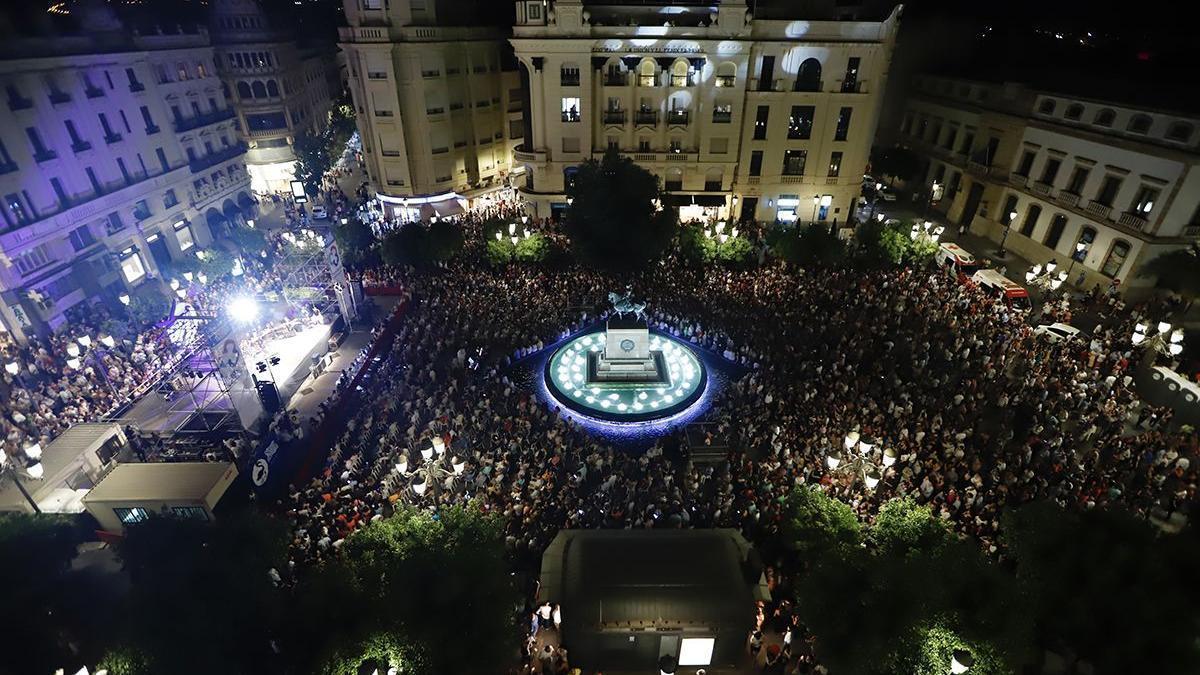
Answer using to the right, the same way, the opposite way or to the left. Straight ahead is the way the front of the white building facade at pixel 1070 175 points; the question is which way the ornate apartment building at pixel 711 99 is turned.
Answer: to the left

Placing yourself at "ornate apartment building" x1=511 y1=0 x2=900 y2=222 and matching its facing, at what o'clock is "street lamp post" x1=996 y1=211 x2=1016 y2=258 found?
The street lamp post is roughly at 9 o'clock from the ornate apartment building.

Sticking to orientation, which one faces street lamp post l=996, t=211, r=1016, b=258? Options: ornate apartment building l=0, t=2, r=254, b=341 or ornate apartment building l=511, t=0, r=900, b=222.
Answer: ornate apartment building l=0, t=2, r=254, b=341

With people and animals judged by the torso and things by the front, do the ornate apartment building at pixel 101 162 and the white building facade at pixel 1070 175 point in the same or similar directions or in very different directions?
very different directions

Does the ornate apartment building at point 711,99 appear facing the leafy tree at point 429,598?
yes

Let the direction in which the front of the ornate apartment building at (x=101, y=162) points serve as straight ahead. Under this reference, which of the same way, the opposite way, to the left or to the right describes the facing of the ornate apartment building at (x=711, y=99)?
to the right

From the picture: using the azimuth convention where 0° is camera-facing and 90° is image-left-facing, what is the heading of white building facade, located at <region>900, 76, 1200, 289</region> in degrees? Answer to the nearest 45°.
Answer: approximately 45°

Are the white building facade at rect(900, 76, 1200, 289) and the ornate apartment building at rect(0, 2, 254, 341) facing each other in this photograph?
yes

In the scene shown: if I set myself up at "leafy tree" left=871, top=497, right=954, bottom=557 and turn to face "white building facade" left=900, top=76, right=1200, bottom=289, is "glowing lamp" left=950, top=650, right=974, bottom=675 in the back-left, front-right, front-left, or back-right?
back-right
